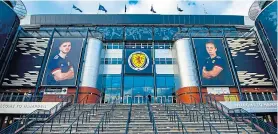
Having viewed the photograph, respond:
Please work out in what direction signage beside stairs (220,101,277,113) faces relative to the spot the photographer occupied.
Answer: facing the viewer
